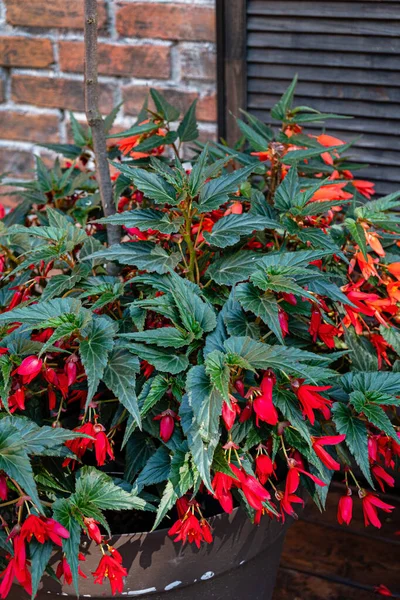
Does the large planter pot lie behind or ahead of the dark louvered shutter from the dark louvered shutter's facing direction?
ahead

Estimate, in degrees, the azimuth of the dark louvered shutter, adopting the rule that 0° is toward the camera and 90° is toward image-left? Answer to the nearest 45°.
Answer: approximately 0°

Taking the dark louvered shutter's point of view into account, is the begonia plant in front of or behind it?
in front
